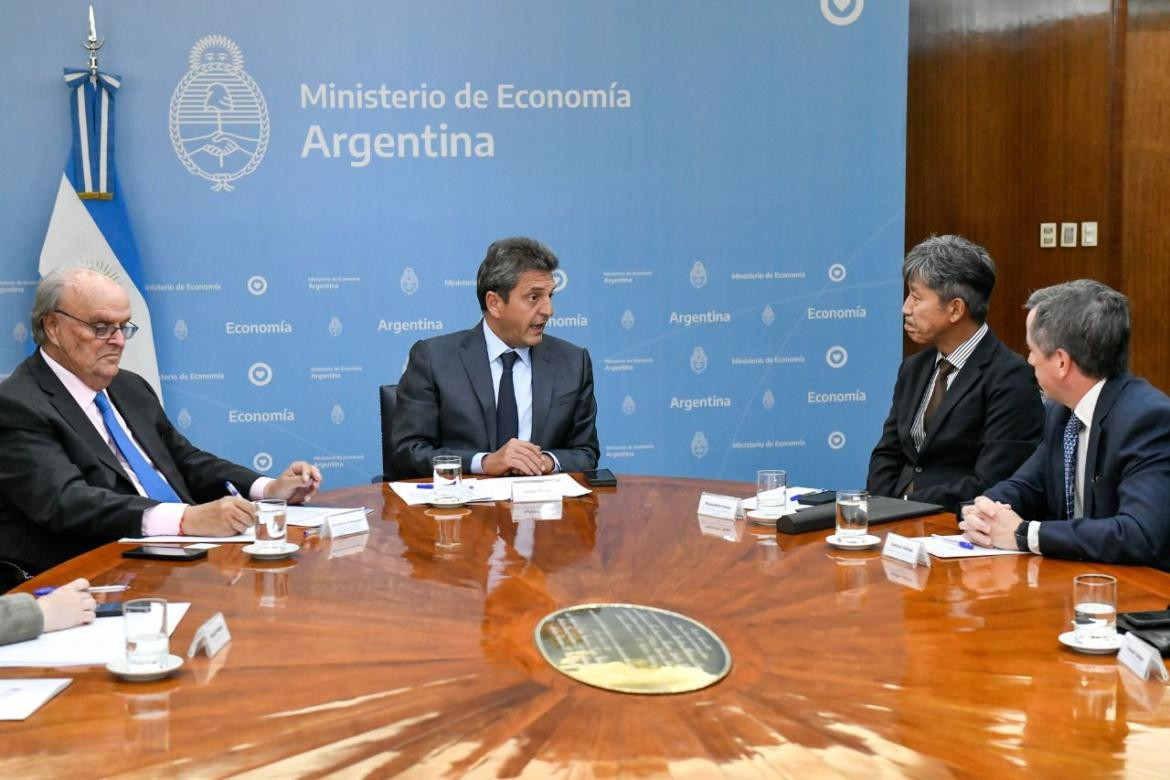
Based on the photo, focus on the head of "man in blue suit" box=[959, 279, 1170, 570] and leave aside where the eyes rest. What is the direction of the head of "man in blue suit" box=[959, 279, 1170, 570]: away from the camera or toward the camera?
away from the camera

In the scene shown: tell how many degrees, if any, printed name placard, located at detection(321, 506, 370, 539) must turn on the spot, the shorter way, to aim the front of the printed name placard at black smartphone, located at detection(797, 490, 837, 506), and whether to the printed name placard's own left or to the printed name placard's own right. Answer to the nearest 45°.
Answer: approximately 45° to the printed name placard's own left

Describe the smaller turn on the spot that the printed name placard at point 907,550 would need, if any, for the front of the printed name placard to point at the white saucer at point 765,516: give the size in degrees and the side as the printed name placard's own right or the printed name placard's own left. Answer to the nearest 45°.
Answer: approximately 90° to the printed name placard's own right

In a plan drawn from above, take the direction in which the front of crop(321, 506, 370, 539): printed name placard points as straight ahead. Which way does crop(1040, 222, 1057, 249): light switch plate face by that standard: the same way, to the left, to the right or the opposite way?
the same way

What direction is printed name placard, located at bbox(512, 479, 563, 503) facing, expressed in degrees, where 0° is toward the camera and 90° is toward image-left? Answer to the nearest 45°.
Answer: approximately 0°

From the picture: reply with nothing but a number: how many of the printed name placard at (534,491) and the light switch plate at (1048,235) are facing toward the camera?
2

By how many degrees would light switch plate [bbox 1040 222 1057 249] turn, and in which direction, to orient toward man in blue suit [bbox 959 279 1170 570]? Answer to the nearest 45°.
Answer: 0° — it already faces them

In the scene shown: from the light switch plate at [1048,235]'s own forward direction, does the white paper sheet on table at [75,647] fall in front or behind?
in front

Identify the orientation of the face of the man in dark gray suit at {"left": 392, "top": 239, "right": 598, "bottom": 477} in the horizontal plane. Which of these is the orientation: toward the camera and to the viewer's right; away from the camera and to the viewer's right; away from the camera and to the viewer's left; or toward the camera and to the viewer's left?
toward the camera and to the viewer's right
